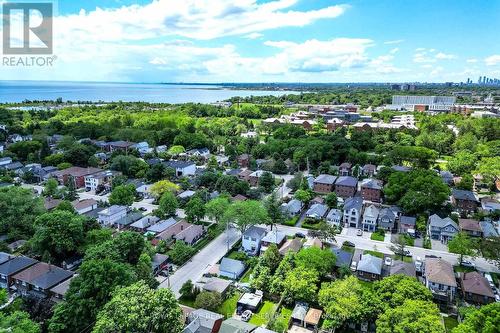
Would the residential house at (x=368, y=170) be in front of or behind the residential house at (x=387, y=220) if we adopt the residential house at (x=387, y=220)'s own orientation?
behind

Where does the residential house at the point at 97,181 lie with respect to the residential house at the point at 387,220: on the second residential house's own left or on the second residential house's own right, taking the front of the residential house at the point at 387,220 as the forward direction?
on the second residential house's own right

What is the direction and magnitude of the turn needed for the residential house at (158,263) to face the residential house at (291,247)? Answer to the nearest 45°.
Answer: approximately 45° to its left

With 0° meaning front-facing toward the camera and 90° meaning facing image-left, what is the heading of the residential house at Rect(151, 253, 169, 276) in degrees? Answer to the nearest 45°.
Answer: approximately 315°

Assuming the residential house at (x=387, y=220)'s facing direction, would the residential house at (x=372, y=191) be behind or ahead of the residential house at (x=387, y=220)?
behind

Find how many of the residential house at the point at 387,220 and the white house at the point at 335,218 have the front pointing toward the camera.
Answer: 2

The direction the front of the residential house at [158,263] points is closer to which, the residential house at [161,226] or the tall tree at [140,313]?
the tall tree
